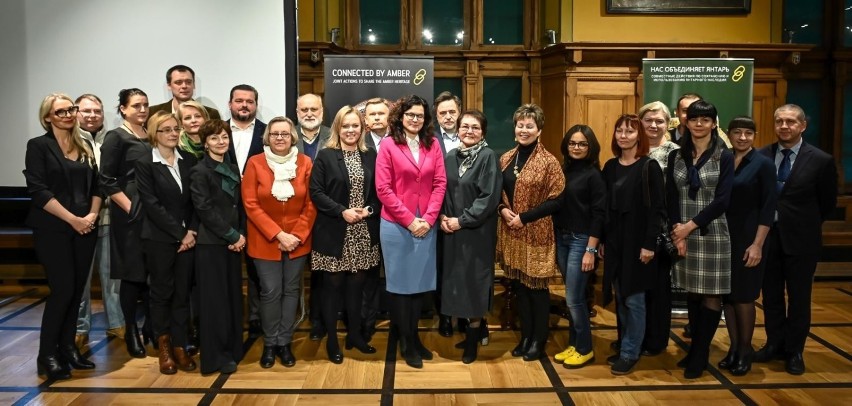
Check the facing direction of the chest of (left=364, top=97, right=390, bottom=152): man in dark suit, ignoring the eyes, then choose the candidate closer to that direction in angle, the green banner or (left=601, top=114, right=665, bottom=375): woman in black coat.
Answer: the woman in black coat

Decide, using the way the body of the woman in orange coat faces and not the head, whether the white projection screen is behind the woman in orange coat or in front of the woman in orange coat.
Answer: behind

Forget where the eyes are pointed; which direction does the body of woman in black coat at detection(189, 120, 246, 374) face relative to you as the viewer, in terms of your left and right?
facing the viewer and to the right of the viewer

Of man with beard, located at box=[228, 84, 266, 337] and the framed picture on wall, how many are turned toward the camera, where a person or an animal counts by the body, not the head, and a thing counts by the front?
2

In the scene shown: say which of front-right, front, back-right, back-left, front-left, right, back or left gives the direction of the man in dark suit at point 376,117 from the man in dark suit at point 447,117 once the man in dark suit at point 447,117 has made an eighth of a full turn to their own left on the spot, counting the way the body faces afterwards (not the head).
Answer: back-right

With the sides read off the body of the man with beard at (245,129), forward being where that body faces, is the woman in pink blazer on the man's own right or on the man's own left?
on the man's own left

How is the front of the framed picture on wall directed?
toward the camera

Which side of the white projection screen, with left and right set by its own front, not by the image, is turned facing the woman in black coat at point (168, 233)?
front

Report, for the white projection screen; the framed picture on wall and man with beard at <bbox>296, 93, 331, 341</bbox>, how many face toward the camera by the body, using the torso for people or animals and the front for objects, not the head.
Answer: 3

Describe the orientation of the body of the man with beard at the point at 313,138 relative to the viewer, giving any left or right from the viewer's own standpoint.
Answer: facing the viewer
